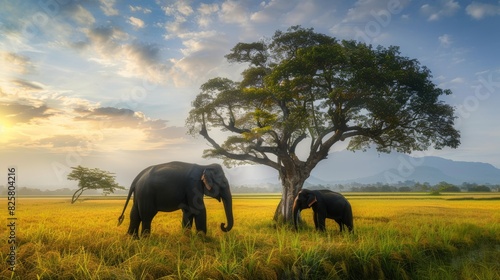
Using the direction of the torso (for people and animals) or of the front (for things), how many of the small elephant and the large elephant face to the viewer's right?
1

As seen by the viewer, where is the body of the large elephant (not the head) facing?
to the viewer's right

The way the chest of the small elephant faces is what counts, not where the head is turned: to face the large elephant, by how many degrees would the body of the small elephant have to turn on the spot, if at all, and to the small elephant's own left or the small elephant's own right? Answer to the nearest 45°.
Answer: approximately 45° to the small elephant's own left

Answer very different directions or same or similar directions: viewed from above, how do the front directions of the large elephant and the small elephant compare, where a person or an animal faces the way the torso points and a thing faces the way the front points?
very different directions

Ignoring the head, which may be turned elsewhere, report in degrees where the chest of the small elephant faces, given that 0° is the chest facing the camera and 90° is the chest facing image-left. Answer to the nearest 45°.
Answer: approximately 90°

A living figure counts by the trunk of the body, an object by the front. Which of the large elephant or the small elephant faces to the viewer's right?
the large elephant
